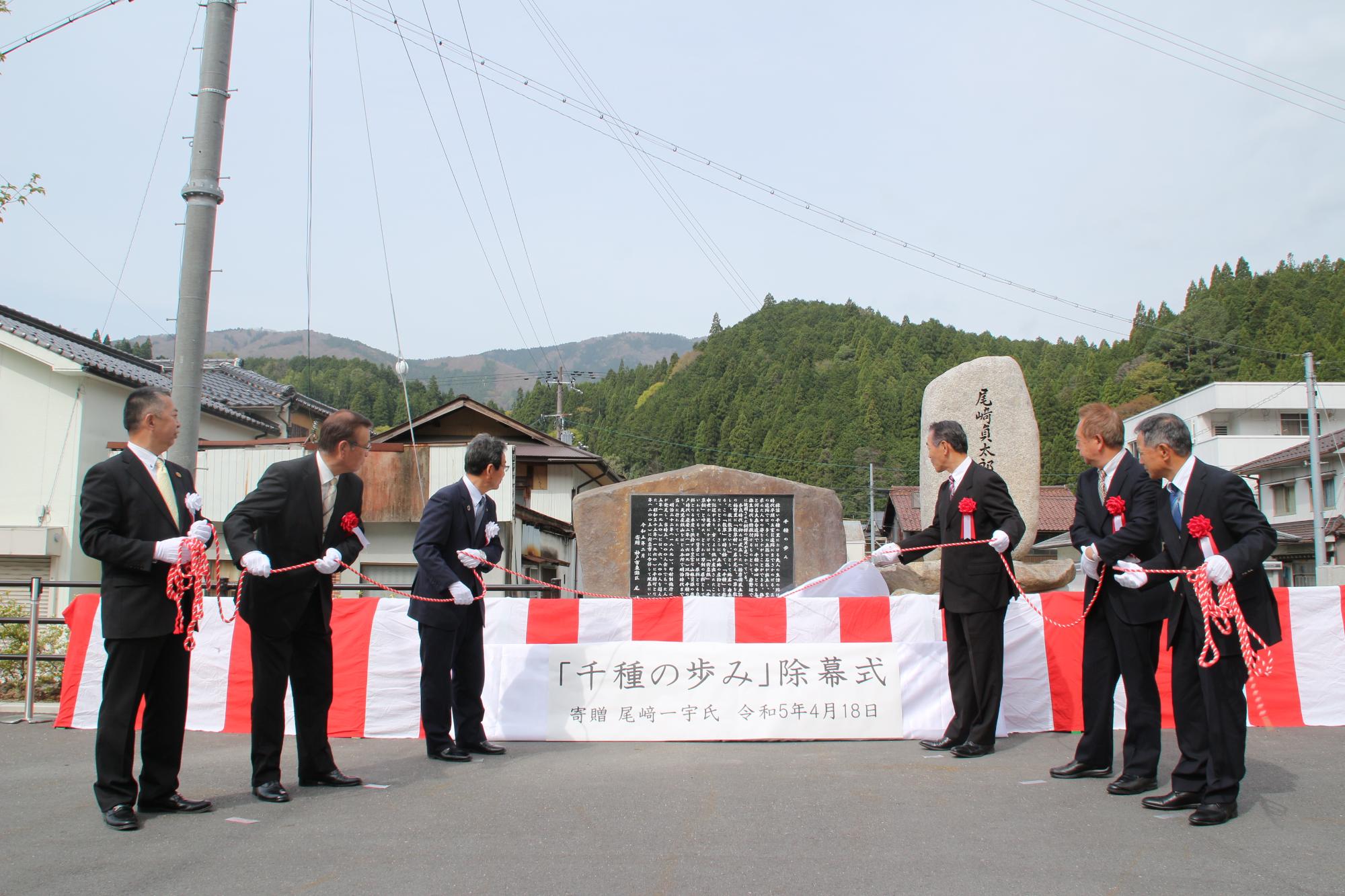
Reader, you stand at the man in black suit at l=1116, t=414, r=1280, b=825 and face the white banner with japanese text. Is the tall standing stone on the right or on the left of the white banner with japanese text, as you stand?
right

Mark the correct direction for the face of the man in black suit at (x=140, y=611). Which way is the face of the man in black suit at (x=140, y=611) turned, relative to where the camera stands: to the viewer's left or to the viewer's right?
to the viewer's right

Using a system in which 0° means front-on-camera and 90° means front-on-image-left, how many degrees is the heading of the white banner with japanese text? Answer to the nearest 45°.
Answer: approximately 0°

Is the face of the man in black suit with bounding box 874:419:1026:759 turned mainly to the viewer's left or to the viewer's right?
to the viewer's left

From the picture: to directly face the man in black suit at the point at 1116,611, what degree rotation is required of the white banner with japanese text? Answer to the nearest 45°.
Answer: approximately 45° to its left

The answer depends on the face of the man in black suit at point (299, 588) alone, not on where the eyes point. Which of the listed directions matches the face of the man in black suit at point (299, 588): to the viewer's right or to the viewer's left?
to the viewer's right

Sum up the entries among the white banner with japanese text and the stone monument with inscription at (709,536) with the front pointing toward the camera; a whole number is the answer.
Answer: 2

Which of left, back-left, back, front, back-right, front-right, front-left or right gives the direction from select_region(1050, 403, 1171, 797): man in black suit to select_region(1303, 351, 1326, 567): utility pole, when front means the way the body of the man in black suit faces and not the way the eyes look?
back-right

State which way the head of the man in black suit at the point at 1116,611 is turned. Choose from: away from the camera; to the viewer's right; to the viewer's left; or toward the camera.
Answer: to the viewer's left

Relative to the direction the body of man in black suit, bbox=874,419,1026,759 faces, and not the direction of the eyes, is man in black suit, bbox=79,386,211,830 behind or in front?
in front

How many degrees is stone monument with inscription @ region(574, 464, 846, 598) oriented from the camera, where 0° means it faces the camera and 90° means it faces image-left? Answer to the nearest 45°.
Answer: approximately 0°

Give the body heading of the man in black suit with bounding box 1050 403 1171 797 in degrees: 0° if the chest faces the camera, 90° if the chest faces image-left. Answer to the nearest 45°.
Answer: approximately 45°

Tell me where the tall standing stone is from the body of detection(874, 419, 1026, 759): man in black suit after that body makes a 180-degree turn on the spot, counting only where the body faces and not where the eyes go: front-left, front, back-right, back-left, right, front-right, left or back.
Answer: front-left

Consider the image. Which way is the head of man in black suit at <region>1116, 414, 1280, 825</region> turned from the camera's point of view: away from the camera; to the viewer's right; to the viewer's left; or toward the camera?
to the viewer's left
